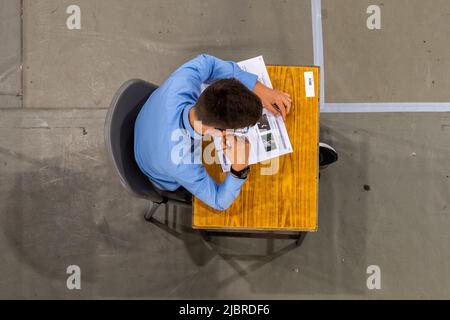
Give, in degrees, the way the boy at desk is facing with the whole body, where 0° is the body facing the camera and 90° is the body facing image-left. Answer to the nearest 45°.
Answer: approximately 270°

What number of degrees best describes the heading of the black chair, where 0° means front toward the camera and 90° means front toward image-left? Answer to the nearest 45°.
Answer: approximately 270°
